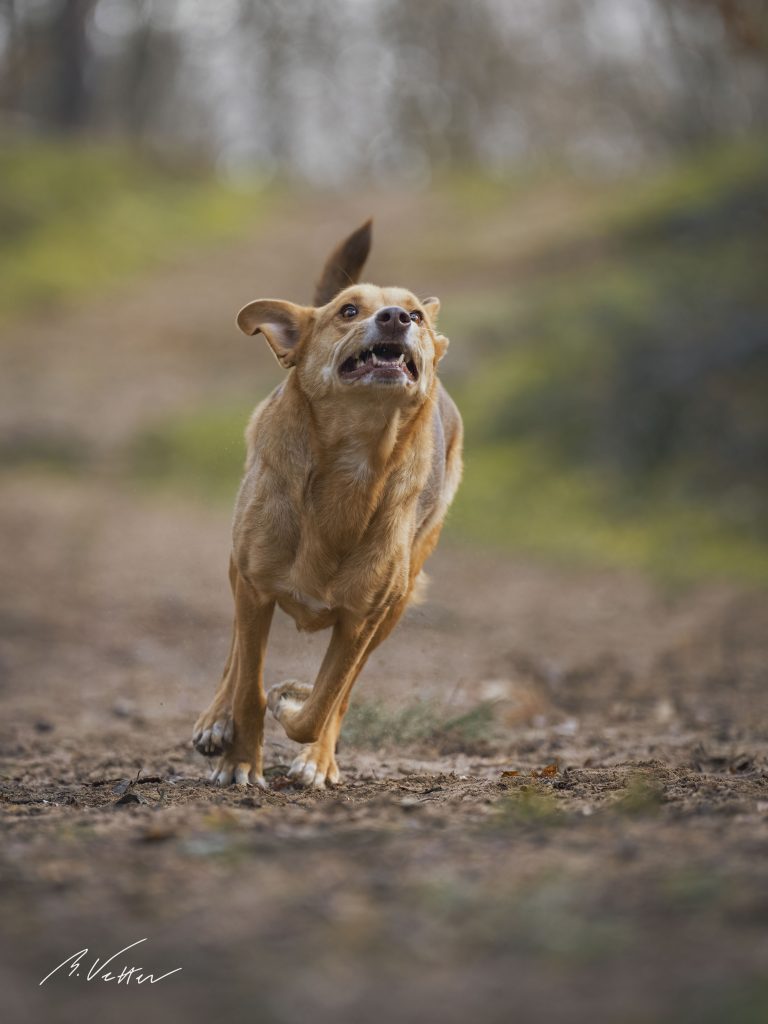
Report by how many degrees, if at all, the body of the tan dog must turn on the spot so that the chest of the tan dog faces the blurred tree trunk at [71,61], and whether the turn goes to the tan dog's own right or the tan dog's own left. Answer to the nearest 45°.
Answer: approximately 180°

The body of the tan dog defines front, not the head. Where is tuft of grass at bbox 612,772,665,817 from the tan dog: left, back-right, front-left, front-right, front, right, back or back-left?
front-left

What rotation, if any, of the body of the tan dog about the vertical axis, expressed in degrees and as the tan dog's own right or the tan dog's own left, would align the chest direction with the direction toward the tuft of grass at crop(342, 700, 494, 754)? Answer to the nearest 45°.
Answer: approximately 180°

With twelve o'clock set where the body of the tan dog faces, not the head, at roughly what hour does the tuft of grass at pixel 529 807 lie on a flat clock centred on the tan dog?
The tuft of grass is roughly at 11 o'clock from the tan dog.

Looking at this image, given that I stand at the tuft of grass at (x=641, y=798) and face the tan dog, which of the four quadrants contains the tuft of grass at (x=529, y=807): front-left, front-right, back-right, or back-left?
front-left

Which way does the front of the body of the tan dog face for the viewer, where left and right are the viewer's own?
facing the viewer

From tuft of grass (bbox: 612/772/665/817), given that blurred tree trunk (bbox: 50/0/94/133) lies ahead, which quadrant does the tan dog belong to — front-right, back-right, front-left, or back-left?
front-left

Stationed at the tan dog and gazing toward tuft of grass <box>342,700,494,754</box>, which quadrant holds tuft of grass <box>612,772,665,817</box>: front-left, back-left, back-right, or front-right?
back-right
